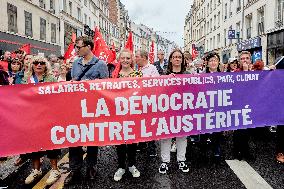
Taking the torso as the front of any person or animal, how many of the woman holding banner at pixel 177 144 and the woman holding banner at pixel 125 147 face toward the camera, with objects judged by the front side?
2

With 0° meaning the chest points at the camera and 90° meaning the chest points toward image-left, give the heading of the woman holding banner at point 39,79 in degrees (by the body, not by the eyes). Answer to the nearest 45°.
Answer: approximately 0°

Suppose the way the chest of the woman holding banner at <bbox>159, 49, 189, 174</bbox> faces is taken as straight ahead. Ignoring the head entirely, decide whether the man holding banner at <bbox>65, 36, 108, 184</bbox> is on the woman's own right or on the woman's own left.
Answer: on the woman's own right

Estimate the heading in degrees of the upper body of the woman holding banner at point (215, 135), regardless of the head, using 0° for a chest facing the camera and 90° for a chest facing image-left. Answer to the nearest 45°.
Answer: approximately 0°

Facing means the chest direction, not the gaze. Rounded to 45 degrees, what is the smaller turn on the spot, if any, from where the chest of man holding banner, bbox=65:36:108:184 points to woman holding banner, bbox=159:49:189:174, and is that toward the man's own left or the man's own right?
approximately 135° to the man's own left

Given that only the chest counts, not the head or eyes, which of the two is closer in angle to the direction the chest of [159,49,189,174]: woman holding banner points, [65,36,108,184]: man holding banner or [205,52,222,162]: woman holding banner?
the man holding banner

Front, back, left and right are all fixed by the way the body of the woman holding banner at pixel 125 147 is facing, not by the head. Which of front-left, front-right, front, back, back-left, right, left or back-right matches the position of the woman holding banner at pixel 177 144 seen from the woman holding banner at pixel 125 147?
left

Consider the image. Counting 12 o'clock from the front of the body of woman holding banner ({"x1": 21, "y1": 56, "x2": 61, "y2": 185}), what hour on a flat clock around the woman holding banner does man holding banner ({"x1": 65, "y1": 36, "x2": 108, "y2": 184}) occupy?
The man holding banner is roughly at 10 o'clock from the woman holding banner.

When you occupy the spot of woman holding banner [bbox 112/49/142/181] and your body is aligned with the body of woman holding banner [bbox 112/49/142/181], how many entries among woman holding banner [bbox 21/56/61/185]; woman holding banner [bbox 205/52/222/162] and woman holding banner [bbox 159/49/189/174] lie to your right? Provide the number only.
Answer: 1

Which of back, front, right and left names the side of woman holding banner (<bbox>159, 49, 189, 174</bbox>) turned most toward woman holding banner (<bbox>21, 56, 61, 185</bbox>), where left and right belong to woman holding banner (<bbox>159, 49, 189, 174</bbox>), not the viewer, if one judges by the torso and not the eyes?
right
